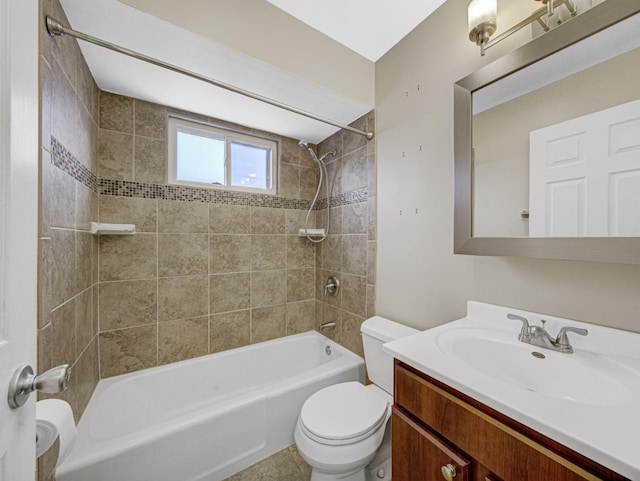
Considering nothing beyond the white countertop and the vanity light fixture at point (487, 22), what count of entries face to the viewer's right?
0

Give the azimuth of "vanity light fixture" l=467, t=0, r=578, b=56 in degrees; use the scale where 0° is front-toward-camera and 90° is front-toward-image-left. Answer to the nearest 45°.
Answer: approximately 45°

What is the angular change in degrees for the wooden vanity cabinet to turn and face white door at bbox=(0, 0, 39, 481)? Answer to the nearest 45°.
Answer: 0° — it already faces it

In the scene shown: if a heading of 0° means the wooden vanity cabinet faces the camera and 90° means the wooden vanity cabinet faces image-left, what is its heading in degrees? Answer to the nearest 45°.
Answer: approximately 45°

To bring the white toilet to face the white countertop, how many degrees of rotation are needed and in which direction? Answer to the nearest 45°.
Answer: approximately 90° to its left

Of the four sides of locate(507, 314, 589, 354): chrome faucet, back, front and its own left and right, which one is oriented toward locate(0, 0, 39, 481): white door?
front
